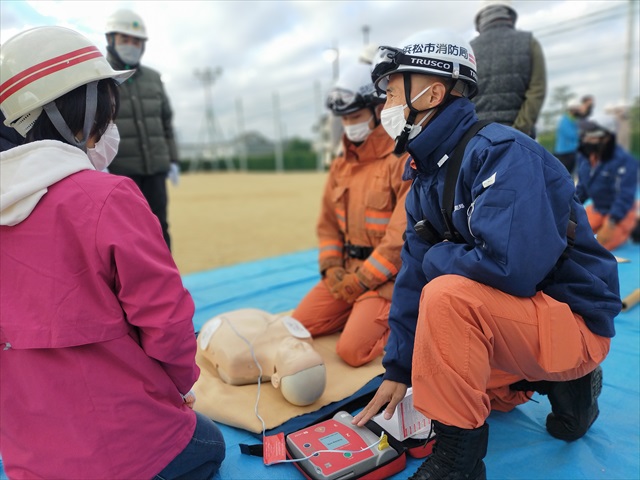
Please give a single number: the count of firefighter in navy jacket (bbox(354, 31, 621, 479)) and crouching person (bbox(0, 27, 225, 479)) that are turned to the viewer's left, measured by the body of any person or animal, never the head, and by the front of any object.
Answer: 1

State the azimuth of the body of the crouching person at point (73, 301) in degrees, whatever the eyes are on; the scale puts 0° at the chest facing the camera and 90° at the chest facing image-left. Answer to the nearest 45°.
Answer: approximately 225°

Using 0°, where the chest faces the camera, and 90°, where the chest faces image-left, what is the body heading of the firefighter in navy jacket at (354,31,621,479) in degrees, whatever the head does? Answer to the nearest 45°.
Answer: approximately 90°

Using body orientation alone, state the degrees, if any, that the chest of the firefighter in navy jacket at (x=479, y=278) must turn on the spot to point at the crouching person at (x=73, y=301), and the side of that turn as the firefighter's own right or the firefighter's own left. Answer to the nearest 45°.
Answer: approximately 45° to the firefighter's own left

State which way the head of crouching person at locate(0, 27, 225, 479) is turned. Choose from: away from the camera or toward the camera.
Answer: away from the camera
